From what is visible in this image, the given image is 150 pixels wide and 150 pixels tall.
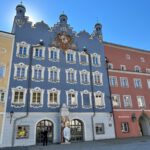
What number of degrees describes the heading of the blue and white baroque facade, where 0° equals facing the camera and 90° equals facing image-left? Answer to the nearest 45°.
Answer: approximately 0°

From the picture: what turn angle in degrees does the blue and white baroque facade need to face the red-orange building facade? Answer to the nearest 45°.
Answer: approximately 90° to its left
